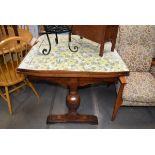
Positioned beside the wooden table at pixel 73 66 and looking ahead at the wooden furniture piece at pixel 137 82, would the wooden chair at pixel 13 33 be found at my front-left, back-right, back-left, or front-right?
back-left

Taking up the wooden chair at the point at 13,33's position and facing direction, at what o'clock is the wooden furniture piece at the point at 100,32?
The wooden furniture piece is roughly at 12 o'clock from the wooden chair.

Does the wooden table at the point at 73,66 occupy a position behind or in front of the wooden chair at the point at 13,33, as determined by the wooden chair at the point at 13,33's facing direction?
in front

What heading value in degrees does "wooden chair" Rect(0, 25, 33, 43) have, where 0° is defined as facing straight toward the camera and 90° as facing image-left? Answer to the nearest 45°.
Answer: approximately 315°
